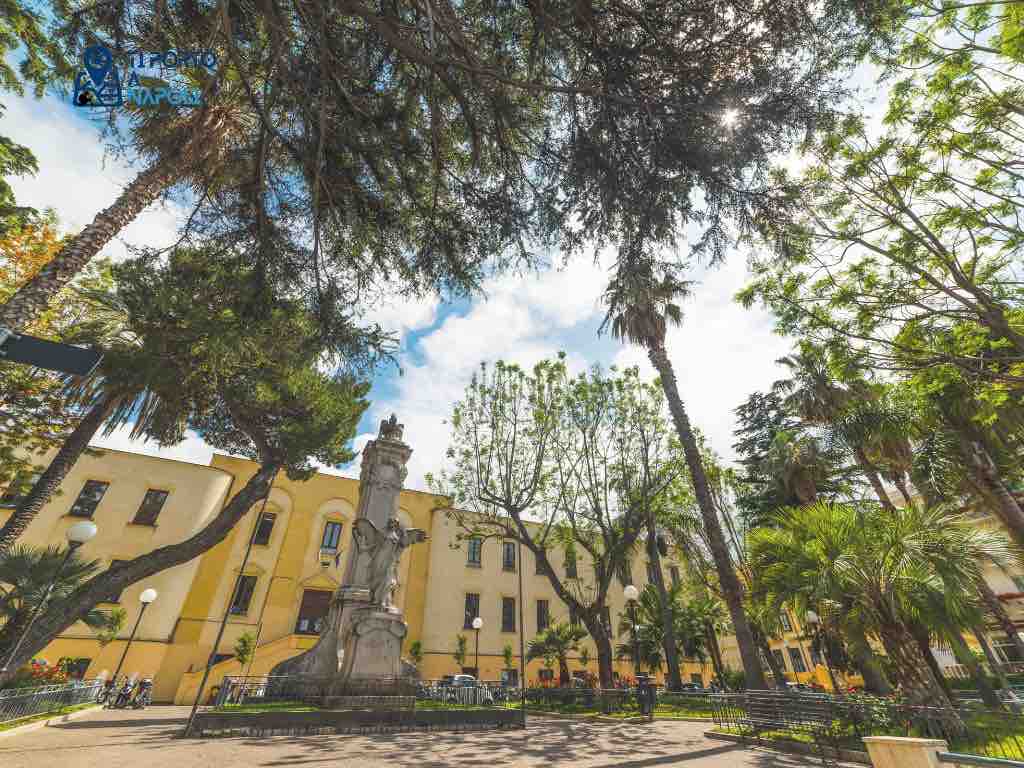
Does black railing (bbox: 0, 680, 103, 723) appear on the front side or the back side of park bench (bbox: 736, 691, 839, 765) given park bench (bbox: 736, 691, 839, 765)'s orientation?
on the front side

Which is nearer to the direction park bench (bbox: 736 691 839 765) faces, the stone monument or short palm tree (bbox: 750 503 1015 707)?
the stone monument

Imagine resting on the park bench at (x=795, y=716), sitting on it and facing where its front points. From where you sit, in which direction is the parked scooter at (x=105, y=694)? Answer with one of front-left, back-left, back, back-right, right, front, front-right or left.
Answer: front-right

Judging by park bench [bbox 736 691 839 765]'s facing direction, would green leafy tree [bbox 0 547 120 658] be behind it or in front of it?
in front

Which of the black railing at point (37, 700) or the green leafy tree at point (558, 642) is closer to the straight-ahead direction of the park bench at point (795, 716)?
the black railing

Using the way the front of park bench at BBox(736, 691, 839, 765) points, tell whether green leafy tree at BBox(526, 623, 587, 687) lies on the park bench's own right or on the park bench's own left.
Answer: on the park bench's own right

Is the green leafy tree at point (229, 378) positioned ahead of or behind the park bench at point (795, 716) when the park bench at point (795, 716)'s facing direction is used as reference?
ahead

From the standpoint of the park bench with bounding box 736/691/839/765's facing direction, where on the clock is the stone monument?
The stone monument is roughly at 1 o'clock from the park bench.

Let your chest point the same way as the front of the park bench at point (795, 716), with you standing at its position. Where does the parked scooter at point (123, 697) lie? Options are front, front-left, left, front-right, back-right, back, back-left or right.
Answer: front-right

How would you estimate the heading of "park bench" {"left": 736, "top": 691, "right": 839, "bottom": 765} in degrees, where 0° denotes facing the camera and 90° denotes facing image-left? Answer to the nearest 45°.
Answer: approximately 45°

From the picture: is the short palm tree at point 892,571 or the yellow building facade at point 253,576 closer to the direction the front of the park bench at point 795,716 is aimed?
the yellow building facade
